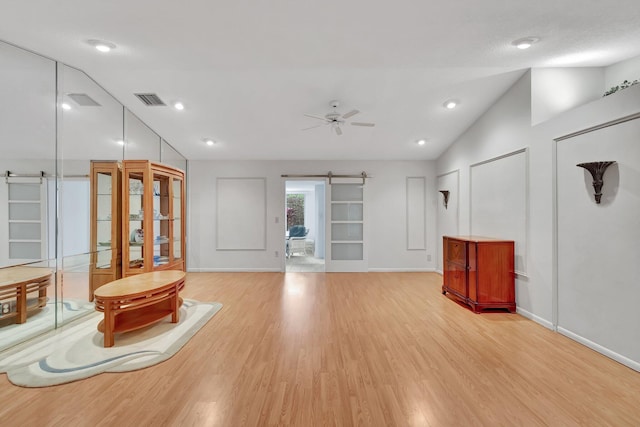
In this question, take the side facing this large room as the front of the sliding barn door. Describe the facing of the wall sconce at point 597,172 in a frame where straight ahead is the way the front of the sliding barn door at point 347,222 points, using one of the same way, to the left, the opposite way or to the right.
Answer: to the right

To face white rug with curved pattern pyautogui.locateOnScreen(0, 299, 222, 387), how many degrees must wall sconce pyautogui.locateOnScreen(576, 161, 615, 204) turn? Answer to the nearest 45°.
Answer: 0° — it already faces it

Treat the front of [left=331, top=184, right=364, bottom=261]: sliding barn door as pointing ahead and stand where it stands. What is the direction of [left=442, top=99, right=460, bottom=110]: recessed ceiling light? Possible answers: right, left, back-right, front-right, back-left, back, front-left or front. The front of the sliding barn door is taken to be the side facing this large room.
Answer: front-left

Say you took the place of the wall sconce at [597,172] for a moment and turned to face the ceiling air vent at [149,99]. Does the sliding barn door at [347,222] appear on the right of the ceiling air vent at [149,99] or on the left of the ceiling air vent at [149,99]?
right

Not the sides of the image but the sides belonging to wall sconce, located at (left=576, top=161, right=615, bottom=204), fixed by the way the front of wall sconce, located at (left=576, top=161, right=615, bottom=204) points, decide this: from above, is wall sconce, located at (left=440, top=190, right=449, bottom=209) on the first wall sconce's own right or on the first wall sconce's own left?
on the first wall sconce's own right

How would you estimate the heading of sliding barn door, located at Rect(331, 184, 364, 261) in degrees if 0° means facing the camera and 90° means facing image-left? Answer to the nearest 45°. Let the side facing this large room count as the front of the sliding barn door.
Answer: approximately 0°

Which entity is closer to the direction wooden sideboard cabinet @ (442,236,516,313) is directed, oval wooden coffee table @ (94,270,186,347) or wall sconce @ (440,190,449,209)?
the oval wooden coffee table

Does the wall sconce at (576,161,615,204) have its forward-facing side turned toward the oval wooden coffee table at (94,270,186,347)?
yes
